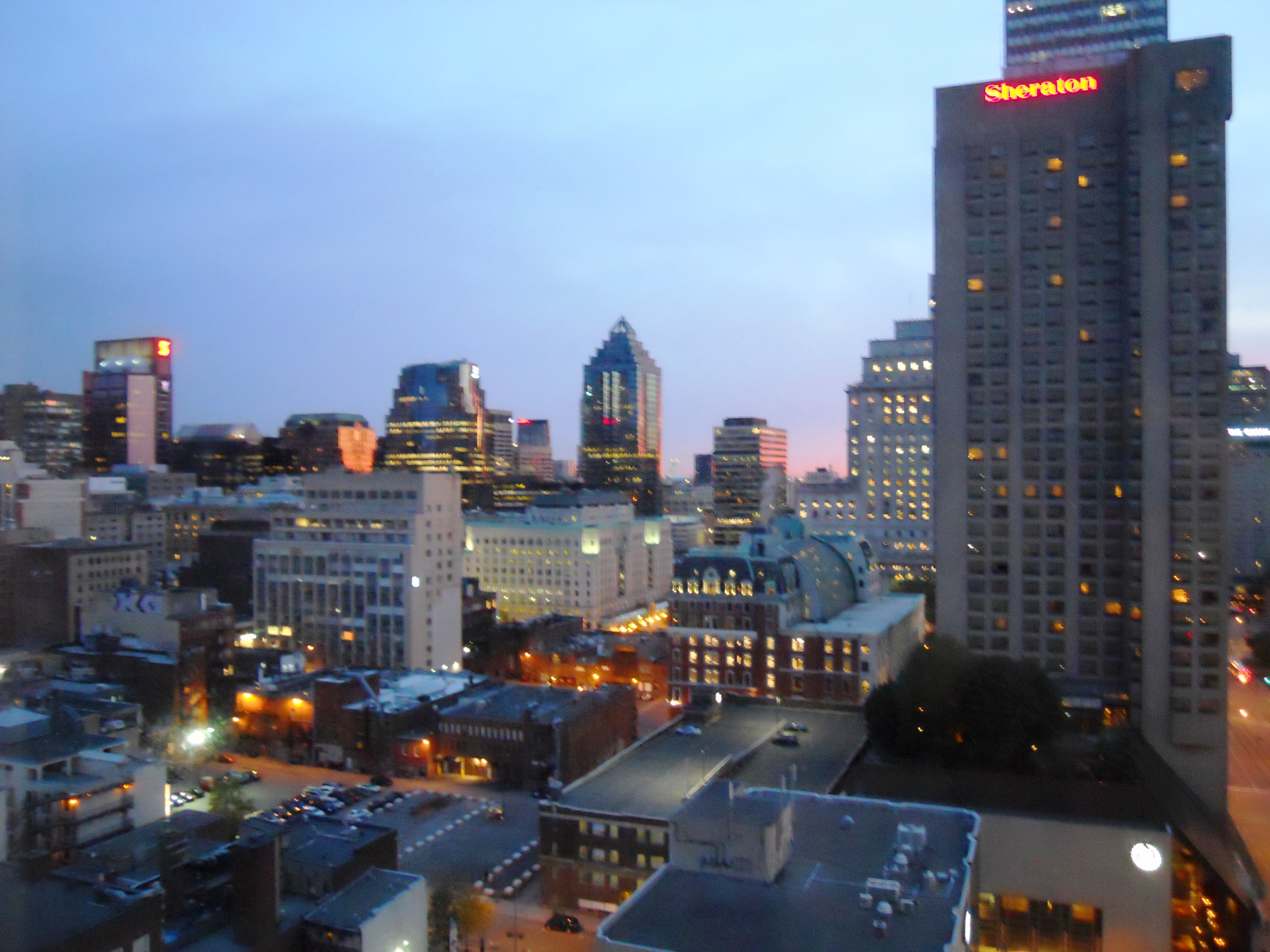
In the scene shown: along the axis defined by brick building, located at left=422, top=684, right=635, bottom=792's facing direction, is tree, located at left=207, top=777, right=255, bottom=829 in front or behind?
in front

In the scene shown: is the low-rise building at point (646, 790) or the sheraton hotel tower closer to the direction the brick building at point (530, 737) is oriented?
the low-rise building

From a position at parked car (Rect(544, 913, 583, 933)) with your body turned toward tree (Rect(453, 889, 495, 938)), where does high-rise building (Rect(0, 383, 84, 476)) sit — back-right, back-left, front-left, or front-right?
front-right

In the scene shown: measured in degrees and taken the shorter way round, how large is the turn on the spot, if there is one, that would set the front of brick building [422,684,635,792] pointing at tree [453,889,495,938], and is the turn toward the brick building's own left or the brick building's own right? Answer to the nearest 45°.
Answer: approximately 45° to the brick building's own left

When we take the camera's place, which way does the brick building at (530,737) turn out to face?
facing the viewer and to the left of the viewer

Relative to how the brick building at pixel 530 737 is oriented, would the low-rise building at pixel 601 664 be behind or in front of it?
behind

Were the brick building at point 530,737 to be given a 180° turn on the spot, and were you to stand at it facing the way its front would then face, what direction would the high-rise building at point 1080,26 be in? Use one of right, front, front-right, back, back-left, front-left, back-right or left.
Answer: front

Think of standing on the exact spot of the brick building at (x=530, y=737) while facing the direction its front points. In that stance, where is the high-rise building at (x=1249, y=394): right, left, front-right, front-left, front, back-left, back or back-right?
back

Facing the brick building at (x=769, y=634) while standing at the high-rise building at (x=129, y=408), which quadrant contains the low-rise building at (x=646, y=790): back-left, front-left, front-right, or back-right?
front-right

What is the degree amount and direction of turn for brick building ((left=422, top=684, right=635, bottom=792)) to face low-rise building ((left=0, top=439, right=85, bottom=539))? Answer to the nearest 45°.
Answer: approximately 90° to its right

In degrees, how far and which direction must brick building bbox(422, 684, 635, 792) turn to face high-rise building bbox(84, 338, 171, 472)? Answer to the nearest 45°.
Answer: approximately 90° to its right

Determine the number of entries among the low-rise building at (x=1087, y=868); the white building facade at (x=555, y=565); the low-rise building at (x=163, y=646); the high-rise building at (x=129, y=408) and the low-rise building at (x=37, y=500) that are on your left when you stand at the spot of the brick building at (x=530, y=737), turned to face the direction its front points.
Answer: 1

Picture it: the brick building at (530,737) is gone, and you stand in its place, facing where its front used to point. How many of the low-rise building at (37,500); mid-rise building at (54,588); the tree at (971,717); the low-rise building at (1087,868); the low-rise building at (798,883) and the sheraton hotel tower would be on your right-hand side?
2

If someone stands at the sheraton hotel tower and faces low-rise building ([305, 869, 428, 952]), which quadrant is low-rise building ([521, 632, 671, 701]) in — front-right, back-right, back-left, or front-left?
front-right

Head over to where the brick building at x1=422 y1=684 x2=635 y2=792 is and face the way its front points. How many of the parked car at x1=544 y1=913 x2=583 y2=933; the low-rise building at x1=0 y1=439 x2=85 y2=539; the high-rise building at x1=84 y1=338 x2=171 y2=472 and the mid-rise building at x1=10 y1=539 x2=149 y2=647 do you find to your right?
3

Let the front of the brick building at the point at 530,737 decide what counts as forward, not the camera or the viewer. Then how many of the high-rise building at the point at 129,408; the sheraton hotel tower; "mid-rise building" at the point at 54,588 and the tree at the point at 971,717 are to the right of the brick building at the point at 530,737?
2

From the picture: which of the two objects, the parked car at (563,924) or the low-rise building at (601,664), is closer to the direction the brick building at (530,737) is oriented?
the parked car
